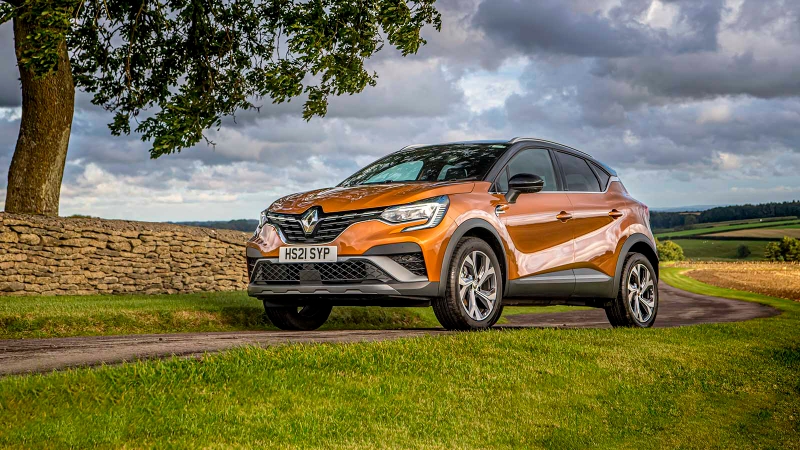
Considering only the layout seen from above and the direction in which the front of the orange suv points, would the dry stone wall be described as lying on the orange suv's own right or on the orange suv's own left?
on the orange suv's own right

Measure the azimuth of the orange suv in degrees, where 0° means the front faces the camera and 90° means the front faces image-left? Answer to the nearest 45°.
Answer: approximately 45°

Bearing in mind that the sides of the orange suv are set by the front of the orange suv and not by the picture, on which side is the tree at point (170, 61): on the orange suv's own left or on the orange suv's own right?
on the orange suv's own right

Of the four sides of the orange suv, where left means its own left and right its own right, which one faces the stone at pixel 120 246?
right
